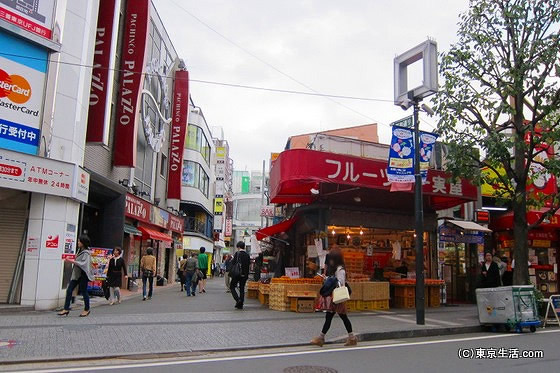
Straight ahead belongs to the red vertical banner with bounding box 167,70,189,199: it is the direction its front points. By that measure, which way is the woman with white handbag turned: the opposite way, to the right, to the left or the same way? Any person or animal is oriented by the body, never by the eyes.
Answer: to the right

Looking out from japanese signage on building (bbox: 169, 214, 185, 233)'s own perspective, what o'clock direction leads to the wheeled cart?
The wheeled cart is roughly at 1 o'clock from the japanese signage on building.

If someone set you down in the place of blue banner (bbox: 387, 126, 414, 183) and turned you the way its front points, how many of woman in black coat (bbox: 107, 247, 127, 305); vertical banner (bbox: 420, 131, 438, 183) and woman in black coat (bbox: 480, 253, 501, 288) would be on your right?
1

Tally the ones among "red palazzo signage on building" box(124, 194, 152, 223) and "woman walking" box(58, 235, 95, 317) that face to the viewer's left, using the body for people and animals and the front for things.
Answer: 1

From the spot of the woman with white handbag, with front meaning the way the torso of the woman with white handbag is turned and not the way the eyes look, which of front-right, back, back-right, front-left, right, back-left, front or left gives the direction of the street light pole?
back-right

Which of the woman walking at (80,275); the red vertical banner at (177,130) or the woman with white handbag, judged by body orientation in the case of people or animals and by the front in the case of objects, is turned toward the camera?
the red vertical banner

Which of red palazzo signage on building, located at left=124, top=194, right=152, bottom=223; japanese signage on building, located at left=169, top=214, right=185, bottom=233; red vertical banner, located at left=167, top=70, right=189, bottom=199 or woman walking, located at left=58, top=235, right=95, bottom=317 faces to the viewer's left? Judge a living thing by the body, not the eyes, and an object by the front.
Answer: the woman walking

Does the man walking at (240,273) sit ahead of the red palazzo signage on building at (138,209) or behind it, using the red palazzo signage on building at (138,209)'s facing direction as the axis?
ahead

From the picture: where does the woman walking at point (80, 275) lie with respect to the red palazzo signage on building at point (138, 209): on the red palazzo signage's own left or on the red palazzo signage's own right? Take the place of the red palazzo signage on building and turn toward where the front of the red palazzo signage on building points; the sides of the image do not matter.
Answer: on the red palazzo signage's own right

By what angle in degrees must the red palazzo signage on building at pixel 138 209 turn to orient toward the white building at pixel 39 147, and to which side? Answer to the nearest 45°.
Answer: approximately 45° to its right

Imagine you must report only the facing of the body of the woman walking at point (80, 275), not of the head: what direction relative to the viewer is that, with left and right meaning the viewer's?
facing to the left of the viewer

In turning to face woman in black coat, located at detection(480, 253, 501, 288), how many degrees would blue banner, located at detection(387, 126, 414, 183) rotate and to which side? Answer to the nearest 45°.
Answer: approximately 135° to its left

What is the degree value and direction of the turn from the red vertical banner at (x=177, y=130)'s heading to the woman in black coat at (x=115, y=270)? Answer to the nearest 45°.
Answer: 0° — it already faces them

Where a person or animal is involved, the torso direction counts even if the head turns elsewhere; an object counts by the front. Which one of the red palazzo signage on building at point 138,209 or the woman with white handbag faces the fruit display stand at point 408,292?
the red palazzo signage on building

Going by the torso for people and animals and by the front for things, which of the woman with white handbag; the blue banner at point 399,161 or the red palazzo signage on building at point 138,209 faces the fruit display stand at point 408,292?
the red palazzo signage on building
